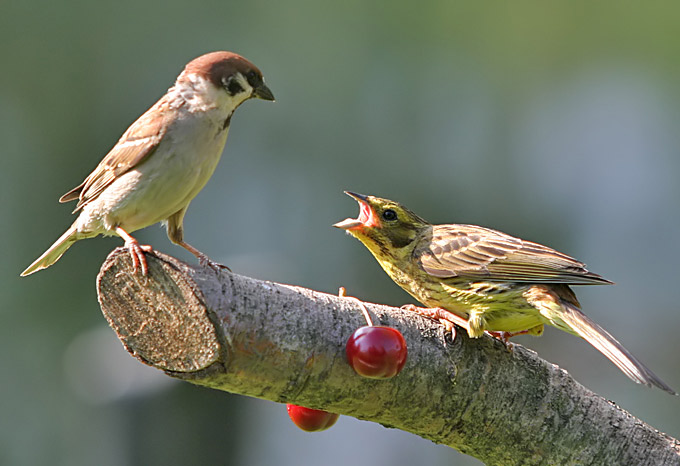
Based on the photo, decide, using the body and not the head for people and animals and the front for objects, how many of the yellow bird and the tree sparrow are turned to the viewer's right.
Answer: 1

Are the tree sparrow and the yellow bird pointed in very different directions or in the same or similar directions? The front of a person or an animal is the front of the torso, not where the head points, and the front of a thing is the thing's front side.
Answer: very different directions

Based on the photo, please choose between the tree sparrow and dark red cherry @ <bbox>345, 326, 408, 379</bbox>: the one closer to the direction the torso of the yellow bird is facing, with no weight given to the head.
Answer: the tree sparrow

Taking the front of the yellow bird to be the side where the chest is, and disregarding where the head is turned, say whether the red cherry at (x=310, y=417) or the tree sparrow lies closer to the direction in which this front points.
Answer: the tree sparrow

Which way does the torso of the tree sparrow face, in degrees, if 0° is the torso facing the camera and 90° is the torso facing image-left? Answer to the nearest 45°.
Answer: approximately 270°

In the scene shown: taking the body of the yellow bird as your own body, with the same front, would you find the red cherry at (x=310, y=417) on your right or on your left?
on your left

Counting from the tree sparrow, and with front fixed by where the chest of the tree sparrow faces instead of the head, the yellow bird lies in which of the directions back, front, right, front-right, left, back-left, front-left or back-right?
front

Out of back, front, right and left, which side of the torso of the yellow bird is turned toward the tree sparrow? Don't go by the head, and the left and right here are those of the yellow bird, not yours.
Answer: front

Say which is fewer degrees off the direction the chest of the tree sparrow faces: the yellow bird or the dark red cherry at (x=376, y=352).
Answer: the dark red cherry

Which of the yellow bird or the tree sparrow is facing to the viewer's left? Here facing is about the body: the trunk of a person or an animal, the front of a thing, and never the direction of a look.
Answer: the yellow bird

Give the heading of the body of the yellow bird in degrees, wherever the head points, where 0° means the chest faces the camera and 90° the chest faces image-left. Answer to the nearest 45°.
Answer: approximately 90°
